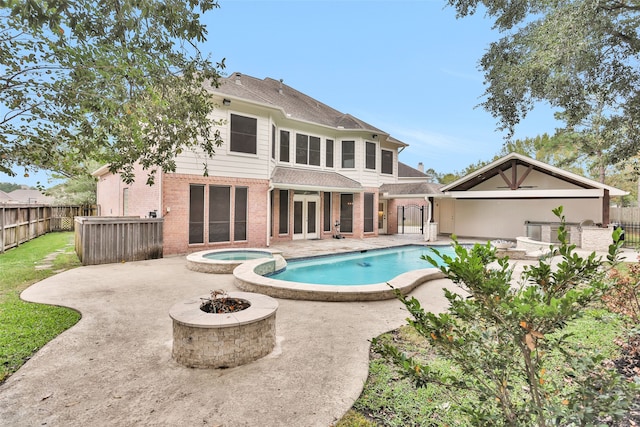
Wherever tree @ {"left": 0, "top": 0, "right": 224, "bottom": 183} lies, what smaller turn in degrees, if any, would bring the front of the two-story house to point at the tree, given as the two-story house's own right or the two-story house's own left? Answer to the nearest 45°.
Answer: approximately 135° to the two-story house's own left

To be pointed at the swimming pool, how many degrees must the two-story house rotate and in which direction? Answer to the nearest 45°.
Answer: approximately 135° to its left

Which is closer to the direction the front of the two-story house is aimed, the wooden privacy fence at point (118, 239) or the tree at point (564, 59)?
the wooden privacy fence

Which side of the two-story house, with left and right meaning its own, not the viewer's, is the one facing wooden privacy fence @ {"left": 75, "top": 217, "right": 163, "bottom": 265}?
left

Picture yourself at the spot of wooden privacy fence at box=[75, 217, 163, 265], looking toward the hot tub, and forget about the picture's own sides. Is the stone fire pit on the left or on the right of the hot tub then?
right
